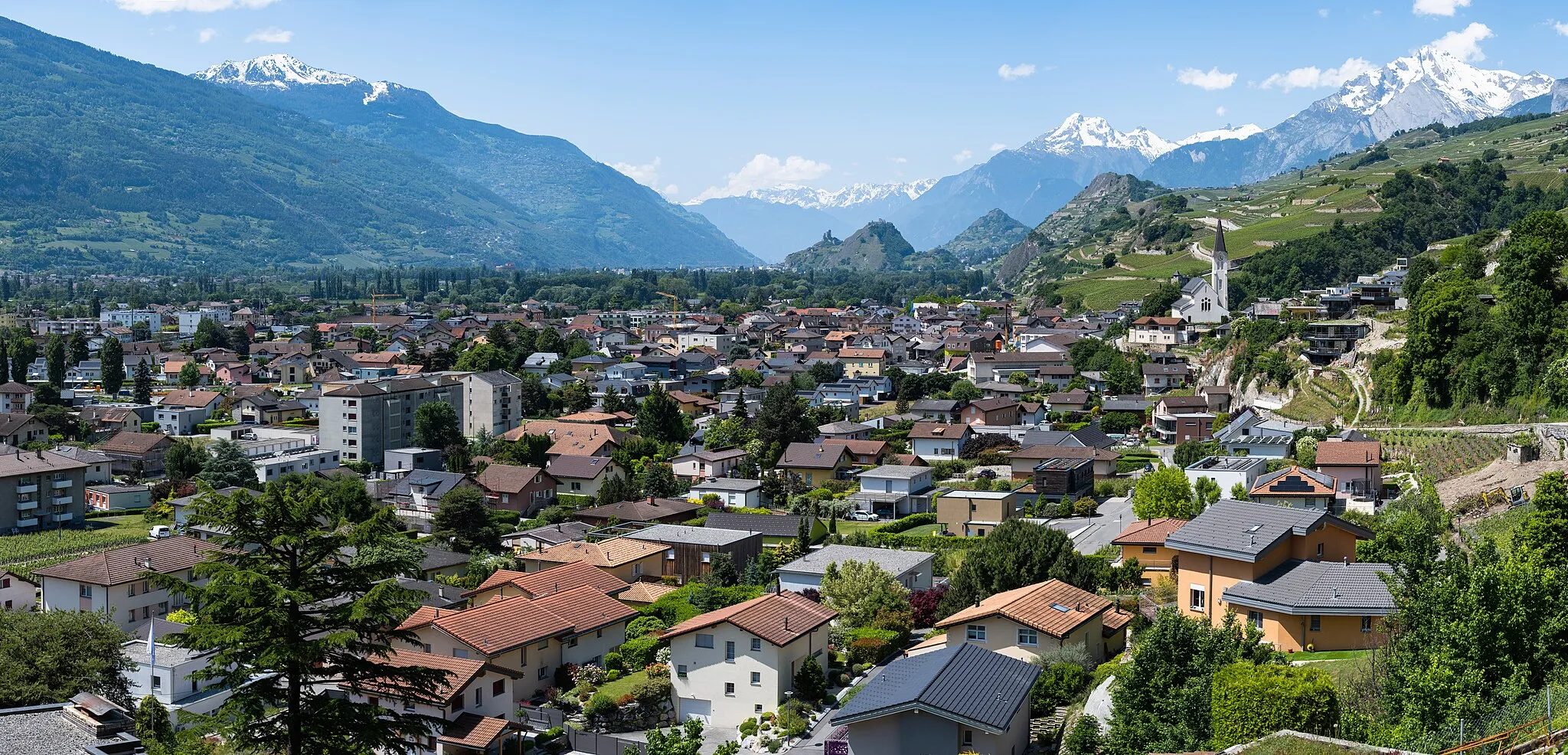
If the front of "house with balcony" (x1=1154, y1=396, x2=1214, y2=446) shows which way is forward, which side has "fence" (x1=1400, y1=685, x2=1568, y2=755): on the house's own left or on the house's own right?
on the house's own left

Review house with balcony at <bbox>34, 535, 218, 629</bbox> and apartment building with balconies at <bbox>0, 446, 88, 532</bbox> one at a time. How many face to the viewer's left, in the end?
0

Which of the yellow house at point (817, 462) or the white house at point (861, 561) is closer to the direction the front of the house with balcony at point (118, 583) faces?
the white house

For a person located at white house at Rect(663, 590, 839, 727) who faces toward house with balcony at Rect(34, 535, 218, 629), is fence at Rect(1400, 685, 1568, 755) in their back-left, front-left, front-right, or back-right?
back-left

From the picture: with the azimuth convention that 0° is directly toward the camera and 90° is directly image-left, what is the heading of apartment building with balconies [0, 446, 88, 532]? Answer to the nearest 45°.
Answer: approximately 315°

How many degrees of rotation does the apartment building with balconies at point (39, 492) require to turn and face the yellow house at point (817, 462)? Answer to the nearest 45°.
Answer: approximately 45° to its left

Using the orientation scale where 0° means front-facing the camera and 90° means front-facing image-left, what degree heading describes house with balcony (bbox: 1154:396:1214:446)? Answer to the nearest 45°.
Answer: approximately 45°

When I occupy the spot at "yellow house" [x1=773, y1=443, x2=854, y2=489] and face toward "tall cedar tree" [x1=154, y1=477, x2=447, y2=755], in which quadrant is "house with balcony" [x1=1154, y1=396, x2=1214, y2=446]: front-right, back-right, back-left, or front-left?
back-left
